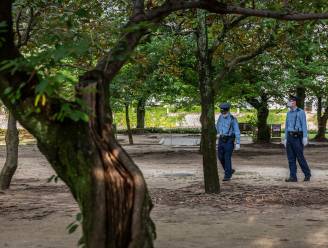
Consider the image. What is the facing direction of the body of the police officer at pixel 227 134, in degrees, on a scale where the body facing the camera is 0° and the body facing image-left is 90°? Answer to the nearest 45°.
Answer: approximately 45°

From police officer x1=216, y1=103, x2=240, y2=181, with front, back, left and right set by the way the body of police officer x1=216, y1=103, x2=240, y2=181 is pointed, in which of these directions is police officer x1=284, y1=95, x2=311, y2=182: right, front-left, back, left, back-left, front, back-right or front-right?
back-left

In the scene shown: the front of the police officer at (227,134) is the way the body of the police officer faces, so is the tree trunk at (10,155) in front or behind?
in front

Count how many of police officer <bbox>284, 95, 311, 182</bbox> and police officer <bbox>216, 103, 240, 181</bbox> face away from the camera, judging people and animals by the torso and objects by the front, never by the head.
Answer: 0

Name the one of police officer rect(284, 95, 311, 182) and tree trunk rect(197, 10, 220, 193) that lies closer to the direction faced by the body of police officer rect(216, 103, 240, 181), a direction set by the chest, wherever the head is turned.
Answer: the tree trunk

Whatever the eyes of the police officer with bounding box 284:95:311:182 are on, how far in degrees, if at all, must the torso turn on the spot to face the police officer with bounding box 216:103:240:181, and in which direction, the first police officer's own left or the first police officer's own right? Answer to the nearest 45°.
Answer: approximately 45° to the first police officer's own right

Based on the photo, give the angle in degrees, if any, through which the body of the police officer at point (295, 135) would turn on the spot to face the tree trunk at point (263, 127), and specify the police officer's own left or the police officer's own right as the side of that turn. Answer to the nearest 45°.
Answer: approximately 135° to the police officer's own right

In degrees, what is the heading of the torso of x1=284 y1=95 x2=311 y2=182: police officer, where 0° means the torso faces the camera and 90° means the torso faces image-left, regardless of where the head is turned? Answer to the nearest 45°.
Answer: approximately 45°
